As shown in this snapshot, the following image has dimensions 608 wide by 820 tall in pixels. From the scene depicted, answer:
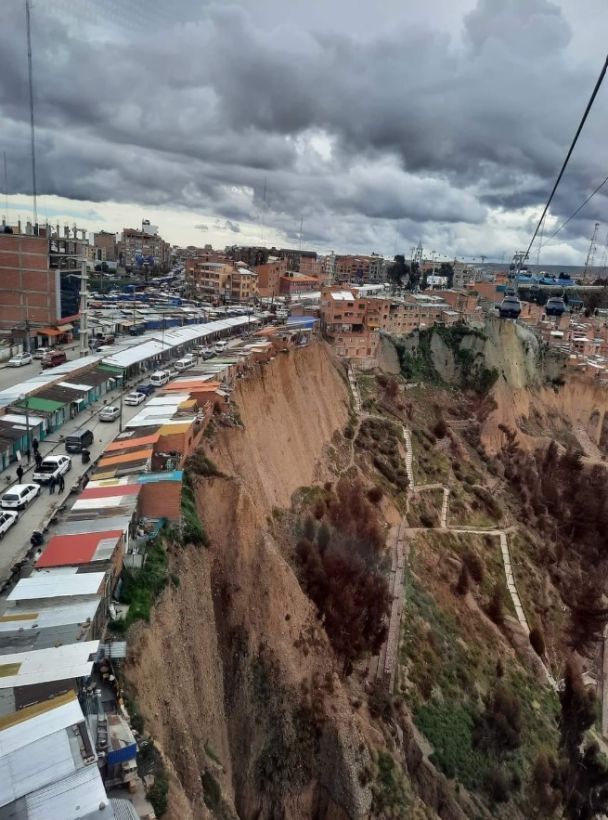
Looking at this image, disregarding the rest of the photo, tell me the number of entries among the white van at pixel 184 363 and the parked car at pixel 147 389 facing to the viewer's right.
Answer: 0

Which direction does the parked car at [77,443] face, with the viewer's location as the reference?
facing the viewer and to the left of the viewer

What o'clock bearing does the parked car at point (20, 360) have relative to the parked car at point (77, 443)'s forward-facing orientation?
the parked car at point (20, 360) is roughly at 11 o'clock from the parked car at point (77, 443).

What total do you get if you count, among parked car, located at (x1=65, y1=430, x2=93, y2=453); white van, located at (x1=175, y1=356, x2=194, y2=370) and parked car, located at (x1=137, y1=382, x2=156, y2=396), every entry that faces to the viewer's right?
0

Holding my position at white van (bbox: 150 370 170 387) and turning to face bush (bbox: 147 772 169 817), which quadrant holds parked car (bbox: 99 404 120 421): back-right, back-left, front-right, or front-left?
front-right

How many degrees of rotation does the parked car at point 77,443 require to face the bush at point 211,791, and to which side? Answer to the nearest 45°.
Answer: approximately 135° to its right
